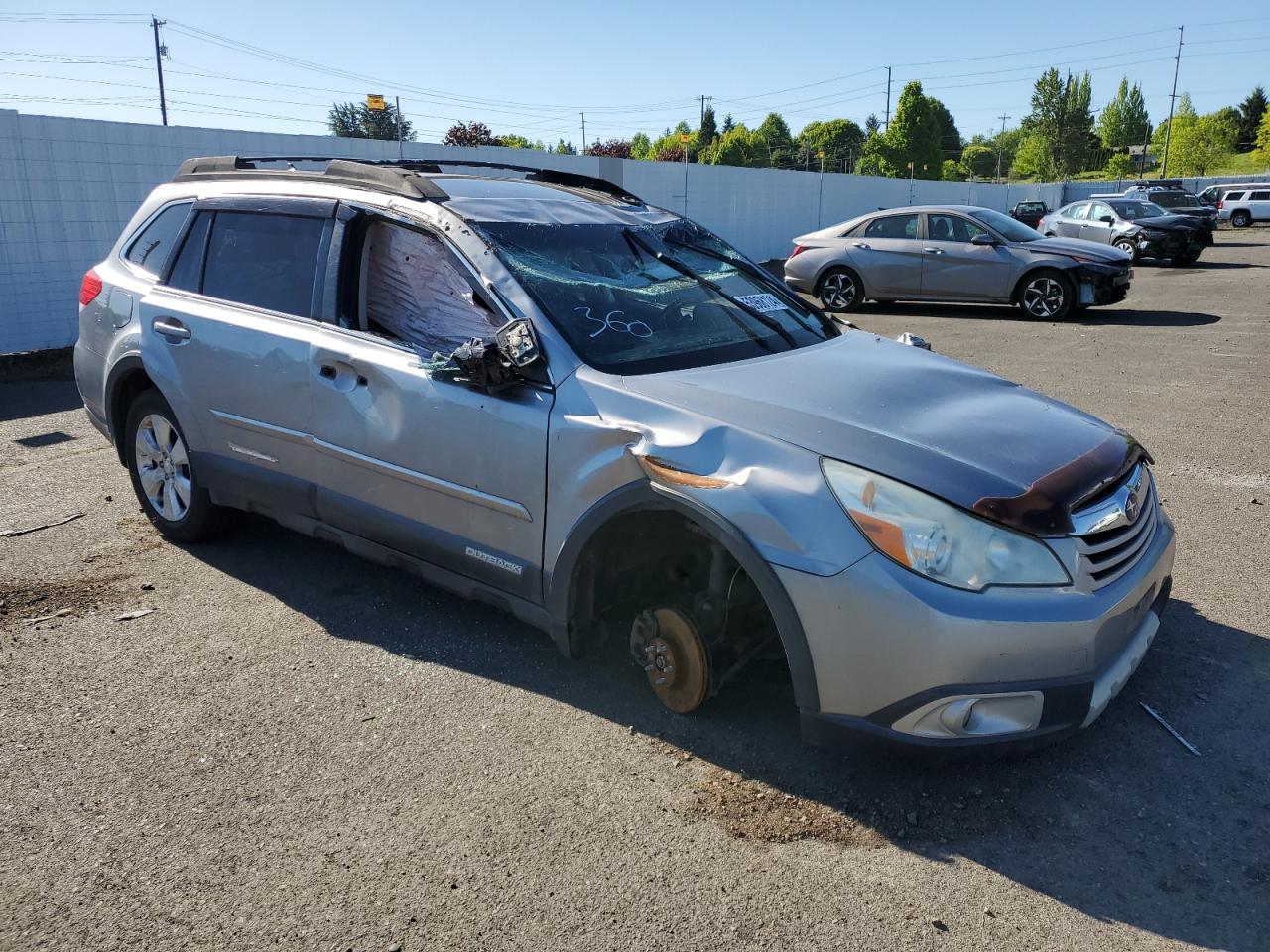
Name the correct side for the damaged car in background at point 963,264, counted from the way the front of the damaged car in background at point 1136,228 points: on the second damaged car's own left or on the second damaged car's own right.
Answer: on the second damaged car's own right

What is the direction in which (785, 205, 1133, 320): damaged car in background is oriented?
to the viewer's right

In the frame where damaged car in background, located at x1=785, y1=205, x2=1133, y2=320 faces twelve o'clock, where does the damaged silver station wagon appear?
The damaged silver station wagon is roughly at 3 o'clock from the damaged car in background.

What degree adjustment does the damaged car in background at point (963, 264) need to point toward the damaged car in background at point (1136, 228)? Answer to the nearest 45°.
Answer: approximately 90° to its left

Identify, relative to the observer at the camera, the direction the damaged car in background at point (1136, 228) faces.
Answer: facing the viewer and to the right of the viewer
